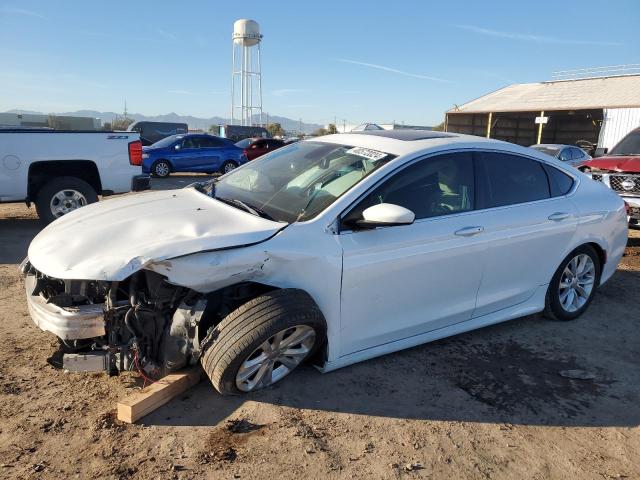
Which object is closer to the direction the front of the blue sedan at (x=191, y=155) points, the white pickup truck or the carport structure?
the white pickup truck

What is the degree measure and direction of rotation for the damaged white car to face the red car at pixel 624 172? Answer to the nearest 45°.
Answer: approximately 180°

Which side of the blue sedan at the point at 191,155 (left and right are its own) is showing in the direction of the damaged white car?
left

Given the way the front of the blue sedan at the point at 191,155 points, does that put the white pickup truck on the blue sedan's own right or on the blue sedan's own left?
on the blue sedan's own left

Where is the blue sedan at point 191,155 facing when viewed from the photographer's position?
facing to the left of the viewer

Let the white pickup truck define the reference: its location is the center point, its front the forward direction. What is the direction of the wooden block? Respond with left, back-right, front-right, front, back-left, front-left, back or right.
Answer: left

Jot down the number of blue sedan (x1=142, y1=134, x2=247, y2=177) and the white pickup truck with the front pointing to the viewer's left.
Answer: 2

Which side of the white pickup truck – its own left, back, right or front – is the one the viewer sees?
left

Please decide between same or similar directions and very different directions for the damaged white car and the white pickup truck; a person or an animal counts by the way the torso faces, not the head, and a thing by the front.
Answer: same or similar directions

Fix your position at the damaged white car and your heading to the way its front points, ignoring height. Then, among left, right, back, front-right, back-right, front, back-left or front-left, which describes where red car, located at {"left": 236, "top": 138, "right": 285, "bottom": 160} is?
back-right

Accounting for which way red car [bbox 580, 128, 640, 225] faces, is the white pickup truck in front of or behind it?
in front

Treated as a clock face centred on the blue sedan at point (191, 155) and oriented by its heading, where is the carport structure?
The carport structure is roughly at 5 o'clock from the blue sedan.
